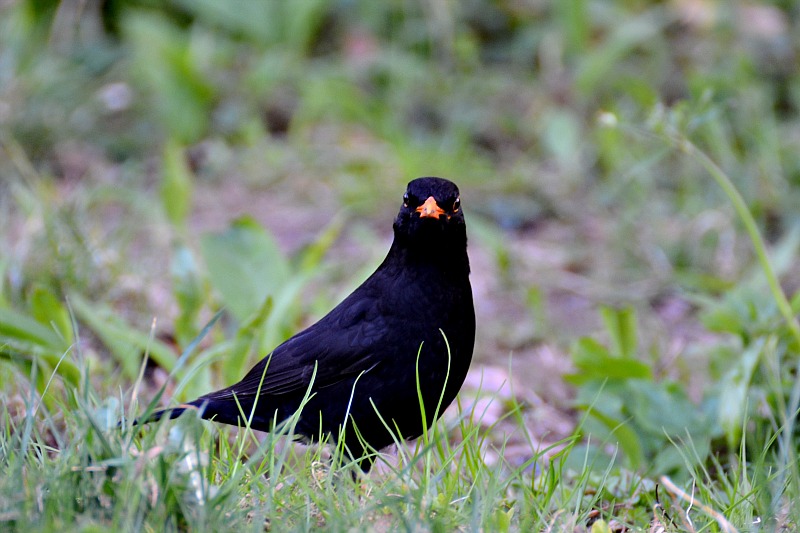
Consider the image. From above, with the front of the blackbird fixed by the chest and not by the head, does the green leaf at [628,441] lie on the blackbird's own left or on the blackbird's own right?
on the blackbird's own left

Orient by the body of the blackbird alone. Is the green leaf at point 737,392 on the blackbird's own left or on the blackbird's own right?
on the blackbird's own left

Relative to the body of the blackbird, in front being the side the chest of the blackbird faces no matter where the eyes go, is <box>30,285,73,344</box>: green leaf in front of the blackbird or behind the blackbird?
behind

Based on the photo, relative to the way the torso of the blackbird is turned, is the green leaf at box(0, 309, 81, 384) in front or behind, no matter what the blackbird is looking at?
behind

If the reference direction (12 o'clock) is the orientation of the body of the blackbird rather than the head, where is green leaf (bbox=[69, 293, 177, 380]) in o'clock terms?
The green leaf is roughly at 6 o'clock from the blackbird.

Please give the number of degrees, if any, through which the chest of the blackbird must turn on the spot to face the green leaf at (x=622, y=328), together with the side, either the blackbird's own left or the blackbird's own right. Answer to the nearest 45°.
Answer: approximately 90° to the blackbird's own left

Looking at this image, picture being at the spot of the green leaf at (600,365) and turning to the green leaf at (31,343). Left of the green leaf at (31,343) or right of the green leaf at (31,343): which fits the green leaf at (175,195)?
right

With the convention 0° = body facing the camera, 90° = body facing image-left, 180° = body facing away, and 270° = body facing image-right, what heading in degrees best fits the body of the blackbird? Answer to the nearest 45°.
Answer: approximately 315°

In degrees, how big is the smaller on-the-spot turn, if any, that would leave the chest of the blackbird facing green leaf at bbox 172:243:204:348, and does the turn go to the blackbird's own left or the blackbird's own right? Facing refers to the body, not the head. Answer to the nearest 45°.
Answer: approximately 180°

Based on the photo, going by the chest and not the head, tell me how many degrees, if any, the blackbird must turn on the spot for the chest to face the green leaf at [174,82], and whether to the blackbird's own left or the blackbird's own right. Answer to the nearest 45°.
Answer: approximately 135° to the blackbird's own left
